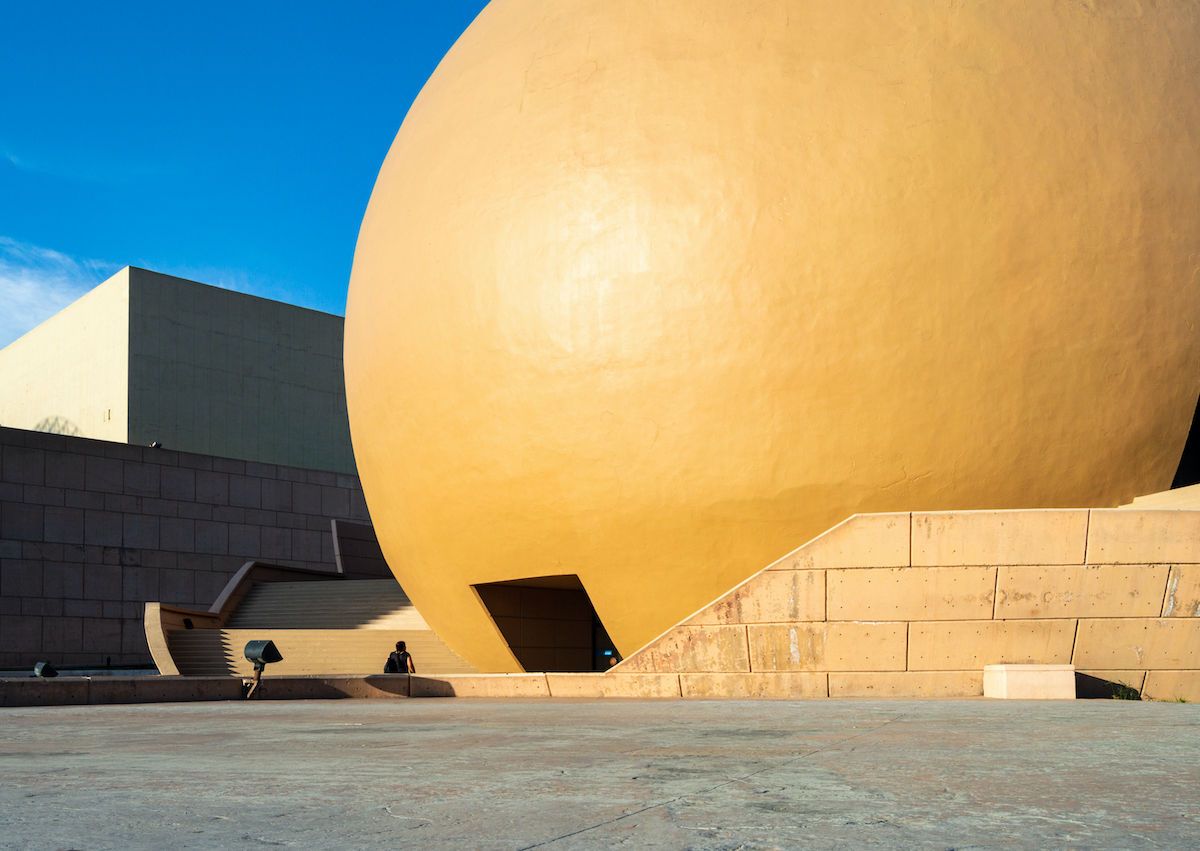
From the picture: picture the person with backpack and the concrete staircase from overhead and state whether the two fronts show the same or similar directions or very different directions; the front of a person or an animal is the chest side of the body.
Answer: very different directions

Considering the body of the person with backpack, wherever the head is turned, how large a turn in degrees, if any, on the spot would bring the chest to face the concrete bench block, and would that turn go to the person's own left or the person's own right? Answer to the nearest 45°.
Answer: approximately 135° to the person's own right

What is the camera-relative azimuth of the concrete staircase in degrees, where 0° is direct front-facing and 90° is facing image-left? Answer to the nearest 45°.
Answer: approximately 0°

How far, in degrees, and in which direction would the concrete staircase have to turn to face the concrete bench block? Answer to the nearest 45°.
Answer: approximately 45° to its left

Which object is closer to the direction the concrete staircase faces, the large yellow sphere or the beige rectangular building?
the large yellow sphere

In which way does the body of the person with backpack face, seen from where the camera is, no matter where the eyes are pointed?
away from the camera

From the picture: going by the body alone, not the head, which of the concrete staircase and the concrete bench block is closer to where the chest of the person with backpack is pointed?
the concrete staircase

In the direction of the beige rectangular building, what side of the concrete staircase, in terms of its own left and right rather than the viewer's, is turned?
back

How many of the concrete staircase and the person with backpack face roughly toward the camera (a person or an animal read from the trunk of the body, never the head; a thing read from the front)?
1

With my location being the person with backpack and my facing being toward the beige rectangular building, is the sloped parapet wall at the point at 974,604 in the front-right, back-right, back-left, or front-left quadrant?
back-right
